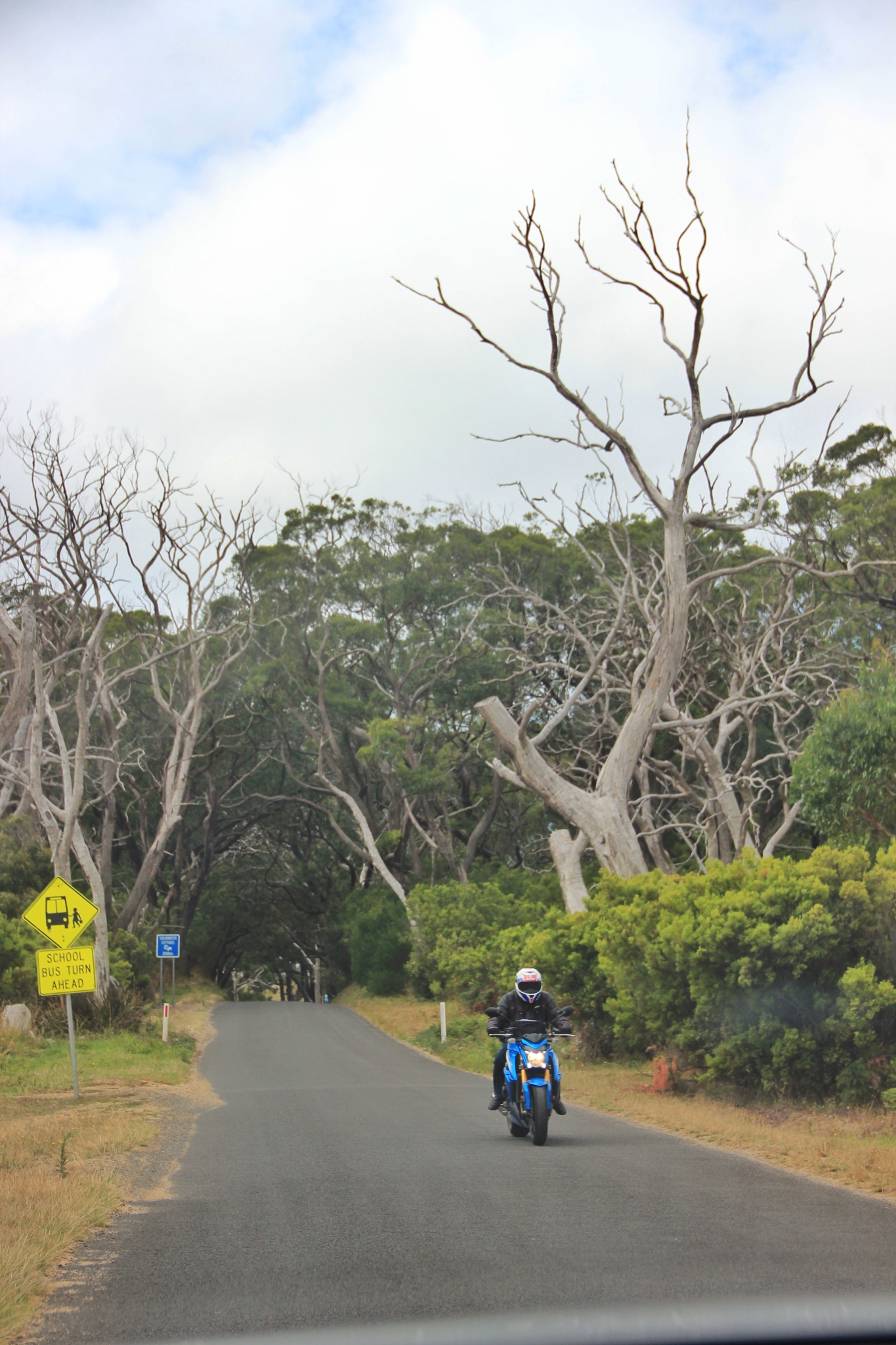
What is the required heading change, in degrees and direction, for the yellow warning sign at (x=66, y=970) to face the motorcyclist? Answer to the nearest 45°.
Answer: approximately 45° to its left

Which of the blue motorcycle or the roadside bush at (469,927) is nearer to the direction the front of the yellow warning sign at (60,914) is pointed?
the blue motorcycle

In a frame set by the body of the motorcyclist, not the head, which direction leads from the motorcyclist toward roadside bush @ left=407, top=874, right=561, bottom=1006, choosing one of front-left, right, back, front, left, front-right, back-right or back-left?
back

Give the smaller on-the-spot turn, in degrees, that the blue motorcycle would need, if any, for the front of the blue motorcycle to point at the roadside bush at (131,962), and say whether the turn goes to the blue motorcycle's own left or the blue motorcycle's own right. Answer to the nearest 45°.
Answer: approximately 135° to the blue motorcycle's own right

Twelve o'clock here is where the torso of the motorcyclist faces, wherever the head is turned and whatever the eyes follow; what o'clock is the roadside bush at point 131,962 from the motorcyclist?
The roadside bush is roughly at 5 o'clock from the motorcyclist.

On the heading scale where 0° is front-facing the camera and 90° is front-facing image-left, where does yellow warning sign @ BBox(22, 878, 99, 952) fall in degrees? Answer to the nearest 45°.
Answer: approximately 0°

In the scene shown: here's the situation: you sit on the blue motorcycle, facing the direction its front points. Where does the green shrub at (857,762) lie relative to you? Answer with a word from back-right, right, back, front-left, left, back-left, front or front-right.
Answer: back-left

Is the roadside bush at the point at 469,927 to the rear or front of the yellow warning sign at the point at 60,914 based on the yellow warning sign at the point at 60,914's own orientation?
to the rear

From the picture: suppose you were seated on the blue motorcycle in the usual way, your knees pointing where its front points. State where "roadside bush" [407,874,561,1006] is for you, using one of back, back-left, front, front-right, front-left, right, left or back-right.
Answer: back

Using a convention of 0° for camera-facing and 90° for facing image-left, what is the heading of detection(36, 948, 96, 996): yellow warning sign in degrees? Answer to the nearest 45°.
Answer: approximately 0°

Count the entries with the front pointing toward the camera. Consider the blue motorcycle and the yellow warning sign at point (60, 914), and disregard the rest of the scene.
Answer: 2

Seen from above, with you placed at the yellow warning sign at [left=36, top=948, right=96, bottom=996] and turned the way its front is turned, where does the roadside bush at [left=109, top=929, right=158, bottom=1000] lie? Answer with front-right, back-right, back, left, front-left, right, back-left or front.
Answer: back
